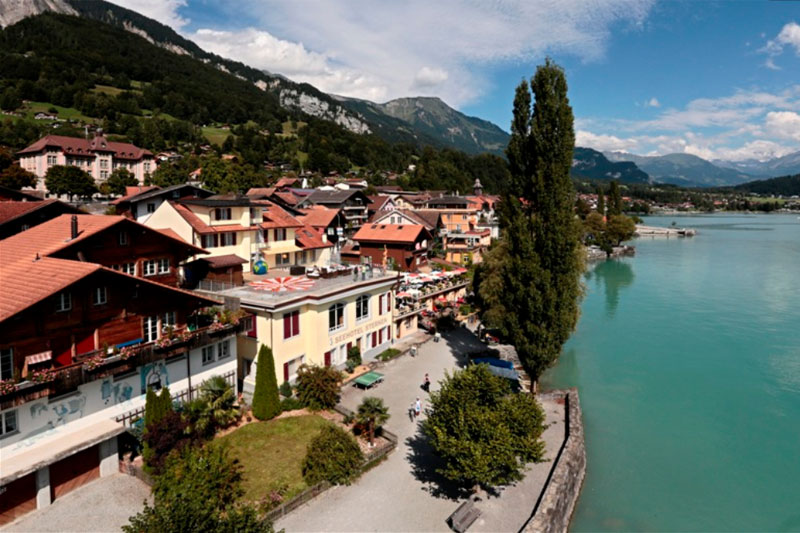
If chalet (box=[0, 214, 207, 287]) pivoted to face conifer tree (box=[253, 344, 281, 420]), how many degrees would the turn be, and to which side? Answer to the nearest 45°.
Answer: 0° — it already faces it

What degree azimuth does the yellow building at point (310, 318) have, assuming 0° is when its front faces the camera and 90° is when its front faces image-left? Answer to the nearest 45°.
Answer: approximately 315°

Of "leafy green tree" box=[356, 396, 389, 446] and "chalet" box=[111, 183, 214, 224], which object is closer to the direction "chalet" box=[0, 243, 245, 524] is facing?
the leafy green tree

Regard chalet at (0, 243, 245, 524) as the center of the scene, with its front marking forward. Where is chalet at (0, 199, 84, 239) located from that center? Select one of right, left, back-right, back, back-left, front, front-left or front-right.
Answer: back-left

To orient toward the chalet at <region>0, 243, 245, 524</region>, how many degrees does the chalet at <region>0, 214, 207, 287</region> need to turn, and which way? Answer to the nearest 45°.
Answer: approximately 45° to its right

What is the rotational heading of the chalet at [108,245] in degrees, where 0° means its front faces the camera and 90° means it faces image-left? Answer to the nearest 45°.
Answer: approximately 315°

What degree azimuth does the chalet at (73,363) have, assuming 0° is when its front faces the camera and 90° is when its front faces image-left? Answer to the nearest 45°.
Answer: approximately 315°
